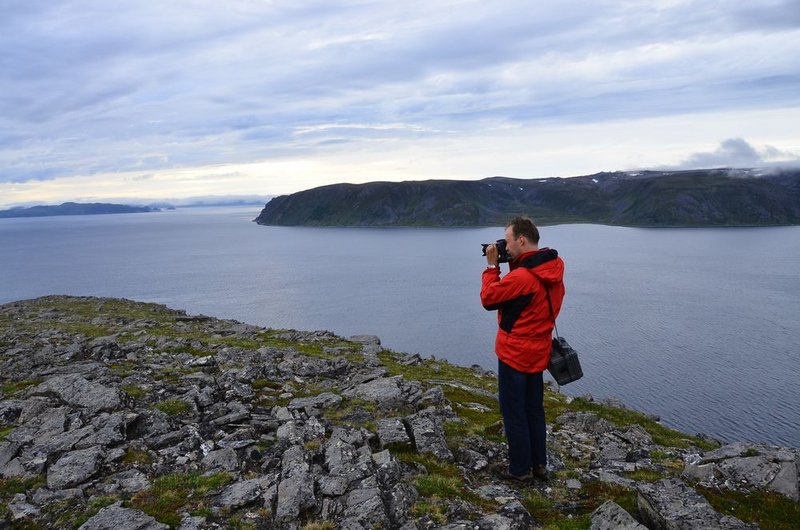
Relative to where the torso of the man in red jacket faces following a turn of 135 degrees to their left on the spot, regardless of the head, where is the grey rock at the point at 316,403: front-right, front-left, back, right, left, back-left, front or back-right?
back

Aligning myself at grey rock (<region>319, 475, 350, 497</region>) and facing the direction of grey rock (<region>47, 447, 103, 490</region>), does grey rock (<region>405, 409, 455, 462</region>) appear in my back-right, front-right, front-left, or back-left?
back-right

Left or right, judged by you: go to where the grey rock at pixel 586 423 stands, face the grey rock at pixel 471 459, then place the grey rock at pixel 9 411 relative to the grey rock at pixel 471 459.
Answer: right

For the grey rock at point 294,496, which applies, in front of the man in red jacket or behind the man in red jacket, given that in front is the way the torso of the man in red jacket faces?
in front

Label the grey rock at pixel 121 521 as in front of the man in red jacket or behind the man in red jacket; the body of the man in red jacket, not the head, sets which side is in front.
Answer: in front

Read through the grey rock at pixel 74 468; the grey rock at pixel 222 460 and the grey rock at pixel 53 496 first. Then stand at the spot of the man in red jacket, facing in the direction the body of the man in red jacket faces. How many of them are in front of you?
3

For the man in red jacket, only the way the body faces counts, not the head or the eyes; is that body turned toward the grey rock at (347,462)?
yes

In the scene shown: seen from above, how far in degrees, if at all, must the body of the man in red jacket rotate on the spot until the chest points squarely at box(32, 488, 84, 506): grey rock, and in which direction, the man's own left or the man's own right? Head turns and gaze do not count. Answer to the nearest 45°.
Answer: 0° — they already face it

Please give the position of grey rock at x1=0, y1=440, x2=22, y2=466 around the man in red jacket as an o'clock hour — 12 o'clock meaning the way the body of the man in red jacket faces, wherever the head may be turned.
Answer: The grey rock is roughly at 12 o'clock from the man in red jacket.

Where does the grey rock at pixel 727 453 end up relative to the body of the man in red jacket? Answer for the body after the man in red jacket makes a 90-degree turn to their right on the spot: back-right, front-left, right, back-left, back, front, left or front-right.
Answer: front-right

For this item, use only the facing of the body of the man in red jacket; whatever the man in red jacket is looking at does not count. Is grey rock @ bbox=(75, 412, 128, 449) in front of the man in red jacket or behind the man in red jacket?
in front

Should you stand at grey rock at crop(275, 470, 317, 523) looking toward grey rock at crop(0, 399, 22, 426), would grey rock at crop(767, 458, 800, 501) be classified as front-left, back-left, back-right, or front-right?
back-right

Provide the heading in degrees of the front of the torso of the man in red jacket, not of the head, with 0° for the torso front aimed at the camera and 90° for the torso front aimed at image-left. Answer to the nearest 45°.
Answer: approximately 90°
